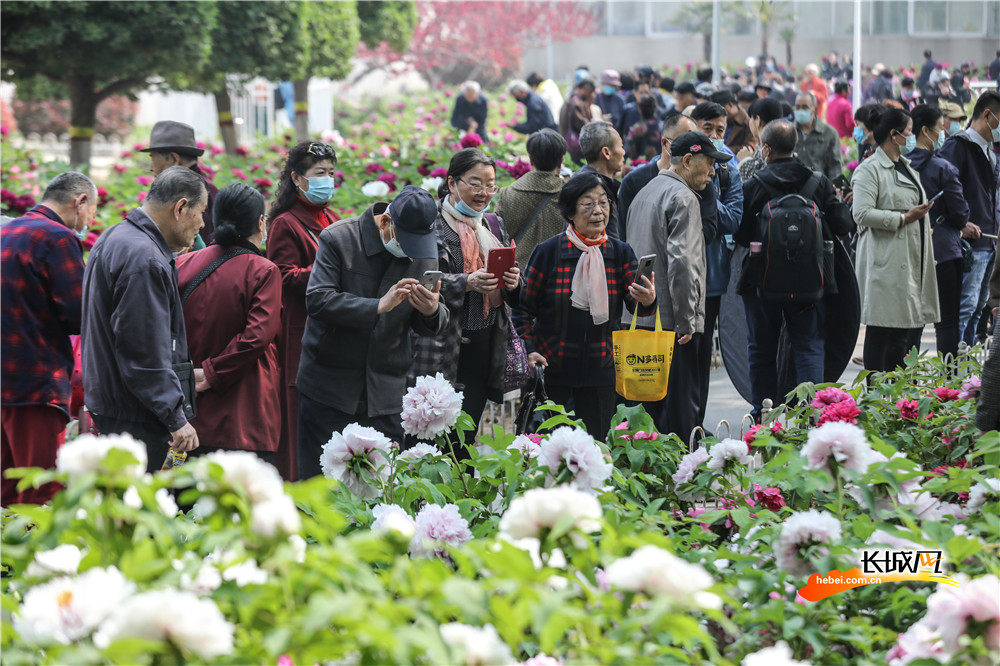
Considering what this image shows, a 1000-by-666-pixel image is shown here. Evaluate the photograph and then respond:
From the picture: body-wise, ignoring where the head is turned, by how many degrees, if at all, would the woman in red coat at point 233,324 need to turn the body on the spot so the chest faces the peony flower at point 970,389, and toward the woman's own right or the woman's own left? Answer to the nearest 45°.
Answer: approximately 90° to the woman's own right

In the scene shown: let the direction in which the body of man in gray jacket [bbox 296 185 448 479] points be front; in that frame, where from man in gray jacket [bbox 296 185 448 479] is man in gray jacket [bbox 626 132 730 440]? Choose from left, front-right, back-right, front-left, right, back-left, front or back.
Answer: left

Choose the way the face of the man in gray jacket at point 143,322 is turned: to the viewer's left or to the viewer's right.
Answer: to the viewer's right

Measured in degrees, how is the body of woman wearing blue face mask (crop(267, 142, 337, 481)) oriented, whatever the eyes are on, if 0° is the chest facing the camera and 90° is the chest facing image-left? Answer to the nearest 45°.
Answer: approximately 315°

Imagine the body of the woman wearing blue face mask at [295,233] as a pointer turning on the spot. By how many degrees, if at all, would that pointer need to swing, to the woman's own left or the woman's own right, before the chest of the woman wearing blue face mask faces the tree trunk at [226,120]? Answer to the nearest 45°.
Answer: approximately 135° to the woman's own left

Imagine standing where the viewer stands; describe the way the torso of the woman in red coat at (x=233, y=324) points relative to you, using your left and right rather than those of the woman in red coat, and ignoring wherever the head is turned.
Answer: facing away from the viewer and to the right of the viewer
